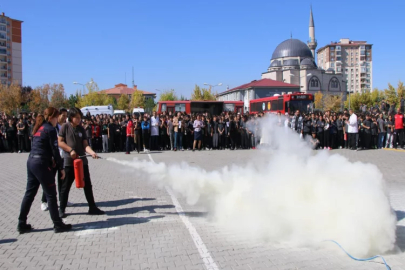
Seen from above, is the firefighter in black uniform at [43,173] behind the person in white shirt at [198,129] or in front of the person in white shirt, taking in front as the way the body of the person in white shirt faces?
in front

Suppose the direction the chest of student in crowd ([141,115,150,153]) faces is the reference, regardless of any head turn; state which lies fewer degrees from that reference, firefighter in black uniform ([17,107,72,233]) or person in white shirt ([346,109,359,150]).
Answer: the firefighter in black uniform

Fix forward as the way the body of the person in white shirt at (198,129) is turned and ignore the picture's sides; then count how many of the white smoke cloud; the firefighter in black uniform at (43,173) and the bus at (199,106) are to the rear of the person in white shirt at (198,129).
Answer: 1

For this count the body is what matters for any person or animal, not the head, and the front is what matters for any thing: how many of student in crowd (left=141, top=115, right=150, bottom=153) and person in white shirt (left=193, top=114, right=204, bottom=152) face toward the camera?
2

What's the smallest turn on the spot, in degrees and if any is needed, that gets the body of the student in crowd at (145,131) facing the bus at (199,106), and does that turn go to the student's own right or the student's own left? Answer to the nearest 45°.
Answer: approximately 180°

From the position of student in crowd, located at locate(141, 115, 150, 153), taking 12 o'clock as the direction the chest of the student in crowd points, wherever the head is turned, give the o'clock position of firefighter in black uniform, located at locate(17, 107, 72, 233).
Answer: The firefighter in black uniform is roughly at 12 o'clock from the student in crowd.

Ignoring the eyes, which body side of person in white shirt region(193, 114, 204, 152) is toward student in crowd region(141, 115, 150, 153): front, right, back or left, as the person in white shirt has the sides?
right

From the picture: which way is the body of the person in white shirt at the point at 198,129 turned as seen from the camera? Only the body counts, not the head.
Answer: toward the camera

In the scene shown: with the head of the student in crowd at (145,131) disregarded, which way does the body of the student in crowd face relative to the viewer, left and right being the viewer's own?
facing the viewer

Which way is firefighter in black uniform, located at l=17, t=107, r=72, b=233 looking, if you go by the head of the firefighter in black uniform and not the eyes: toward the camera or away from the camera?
away from the camera

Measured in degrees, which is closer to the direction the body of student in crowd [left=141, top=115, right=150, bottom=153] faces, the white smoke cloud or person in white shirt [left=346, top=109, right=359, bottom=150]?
the white smoke cloud

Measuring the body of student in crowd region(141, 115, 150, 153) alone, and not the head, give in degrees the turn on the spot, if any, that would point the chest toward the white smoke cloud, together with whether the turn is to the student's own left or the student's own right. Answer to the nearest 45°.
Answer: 0° — they already face it

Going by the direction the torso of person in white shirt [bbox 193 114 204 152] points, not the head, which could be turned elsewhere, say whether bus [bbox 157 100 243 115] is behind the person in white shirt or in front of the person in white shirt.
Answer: behind

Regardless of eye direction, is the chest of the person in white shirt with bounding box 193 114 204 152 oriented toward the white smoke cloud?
yes

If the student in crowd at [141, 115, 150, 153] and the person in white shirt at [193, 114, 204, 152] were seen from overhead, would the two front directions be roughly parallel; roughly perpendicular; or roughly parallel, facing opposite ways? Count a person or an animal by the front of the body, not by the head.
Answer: roughly parallel
